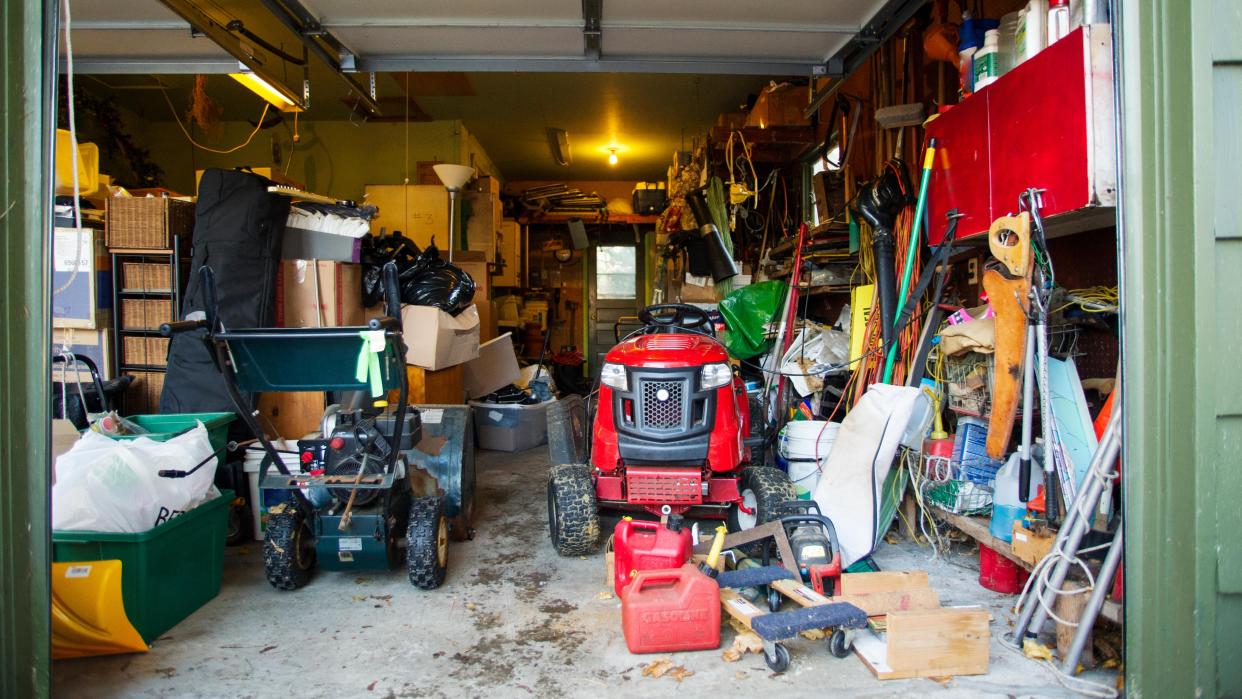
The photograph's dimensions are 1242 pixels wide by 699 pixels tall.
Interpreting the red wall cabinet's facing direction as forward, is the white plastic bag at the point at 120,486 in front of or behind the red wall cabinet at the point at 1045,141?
in front

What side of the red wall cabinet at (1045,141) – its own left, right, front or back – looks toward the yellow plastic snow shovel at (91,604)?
front

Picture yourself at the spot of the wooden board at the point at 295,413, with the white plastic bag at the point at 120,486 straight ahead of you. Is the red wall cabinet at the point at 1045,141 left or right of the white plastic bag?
left

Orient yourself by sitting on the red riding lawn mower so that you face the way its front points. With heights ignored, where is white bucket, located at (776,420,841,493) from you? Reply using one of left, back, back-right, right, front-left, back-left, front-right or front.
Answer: back-left

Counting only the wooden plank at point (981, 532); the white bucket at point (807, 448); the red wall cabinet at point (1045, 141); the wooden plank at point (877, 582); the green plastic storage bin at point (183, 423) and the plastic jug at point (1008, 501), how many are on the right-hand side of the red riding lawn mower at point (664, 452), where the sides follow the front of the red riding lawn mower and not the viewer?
1

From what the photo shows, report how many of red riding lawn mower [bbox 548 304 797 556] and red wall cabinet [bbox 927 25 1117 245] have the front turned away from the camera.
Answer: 0

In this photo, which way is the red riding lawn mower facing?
toward the camera
